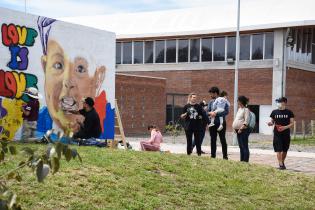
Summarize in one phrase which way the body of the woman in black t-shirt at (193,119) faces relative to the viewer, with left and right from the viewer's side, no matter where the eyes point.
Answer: facing the viewer

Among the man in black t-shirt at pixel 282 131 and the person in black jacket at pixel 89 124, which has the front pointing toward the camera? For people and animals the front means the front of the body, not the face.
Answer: the man in black t-shirt

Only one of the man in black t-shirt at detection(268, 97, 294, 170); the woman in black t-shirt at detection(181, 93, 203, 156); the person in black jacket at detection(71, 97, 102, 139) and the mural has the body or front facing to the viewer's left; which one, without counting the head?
the person in black jacket

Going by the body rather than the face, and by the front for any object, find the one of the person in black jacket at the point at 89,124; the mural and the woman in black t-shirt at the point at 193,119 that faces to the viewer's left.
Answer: the person in black jacket

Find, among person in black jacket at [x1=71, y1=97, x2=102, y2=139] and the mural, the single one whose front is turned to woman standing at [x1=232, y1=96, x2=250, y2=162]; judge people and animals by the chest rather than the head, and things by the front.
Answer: the mural

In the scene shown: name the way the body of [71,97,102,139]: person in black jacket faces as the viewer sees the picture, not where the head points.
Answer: to the viewer's left

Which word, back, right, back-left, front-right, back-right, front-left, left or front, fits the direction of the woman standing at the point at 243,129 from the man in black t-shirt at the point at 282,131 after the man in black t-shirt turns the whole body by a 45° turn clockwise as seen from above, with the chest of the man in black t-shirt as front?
front-right

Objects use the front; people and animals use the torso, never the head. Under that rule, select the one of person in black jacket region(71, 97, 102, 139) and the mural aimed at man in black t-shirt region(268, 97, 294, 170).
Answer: the mural

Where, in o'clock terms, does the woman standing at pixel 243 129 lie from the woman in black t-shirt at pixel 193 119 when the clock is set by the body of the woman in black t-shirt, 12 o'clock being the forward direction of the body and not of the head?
The woman standing is roughly at 9 o'clock from the woman in black t-shirt.

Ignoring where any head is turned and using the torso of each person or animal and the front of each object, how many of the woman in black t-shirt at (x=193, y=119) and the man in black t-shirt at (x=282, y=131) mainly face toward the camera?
2

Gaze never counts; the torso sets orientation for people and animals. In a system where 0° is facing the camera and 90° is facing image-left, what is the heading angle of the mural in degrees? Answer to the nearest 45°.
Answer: approximately 315°

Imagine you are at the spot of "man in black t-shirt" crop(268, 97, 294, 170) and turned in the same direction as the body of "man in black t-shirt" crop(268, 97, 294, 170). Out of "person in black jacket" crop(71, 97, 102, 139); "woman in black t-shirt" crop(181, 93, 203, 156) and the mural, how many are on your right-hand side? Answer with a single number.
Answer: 3

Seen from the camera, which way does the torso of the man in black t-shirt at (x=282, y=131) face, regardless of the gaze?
toward the camera

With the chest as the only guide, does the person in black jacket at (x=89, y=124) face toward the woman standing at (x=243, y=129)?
no

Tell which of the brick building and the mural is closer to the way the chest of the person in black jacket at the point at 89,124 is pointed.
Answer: the mural

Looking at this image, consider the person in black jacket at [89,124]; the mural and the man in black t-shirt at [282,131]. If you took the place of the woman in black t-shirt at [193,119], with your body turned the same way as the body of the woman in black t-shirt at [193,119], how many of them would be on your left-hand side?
1

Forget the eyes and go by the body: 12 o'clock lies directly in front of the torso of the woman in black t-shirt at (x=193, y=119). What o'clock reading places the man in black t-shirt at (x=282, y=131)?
the man in black t-shirt at (x=282, y=131) is roughly at 9 o'clock from the woman in black t-shirt at (x=193, y=119).
